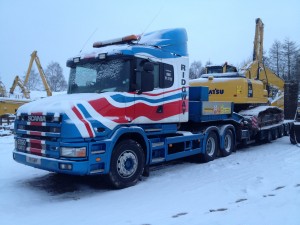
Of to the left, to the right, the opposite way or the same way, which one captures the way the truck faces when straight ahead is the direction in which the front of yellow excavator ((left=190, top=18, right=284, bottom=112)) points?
the opposite way

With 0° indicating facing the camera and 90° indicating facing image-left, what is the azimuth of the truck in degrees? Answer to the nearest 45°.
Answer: approximately 45°

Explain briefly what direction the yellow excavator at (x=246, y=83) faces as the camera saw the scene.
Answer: facing away from the viewer and to the right of the viewer
